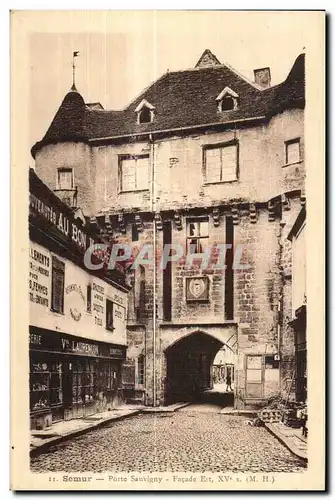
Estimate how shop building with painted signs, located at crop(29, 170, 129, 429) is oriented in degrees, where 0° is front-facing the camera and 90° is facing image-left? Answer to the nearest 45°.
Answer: approximately 315°
